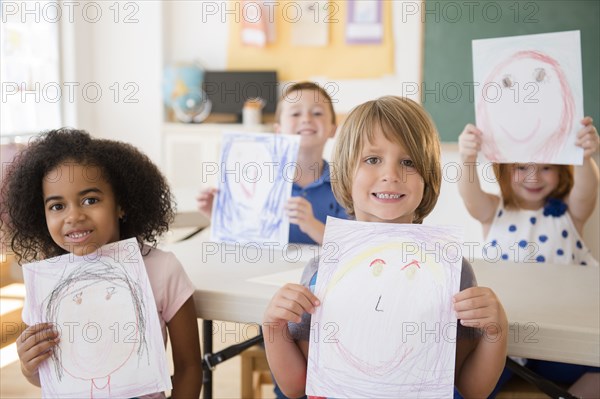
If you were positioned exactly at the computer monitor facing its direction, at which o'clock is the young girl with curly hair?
The young girl with curly hair is roughly at 12 o'clock from the computer monitor.

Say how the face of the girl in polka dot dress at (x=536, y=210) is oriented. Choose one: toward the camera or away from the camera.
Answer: toward the camera

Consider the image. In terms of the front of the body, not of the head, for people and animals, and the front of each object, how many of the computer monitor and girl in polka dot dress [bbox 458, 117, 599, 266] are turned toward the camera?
2

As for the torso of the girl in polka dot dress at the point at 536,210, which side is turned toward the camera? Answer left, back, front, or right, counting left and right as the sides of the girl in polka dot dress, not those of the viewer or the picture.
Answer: front

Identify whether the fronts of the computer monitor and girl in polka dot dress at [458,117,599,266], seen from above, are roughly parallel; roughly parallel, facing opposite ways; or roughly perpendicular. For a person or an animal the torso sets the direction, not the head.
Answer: roughly parallel

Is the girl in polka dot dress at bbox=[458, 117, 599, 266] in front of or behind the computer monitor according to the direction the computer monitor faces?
in front

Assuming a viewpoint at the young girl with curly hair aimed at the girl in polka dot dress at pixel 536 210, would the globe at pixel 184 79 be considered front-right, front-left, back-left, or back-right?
front-left

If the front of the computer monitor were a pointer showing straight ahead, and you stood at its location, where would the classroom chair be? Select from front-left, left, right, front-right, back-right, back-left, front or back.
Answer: front

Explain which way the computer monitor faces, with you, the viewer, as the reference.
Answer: facing the viewer
